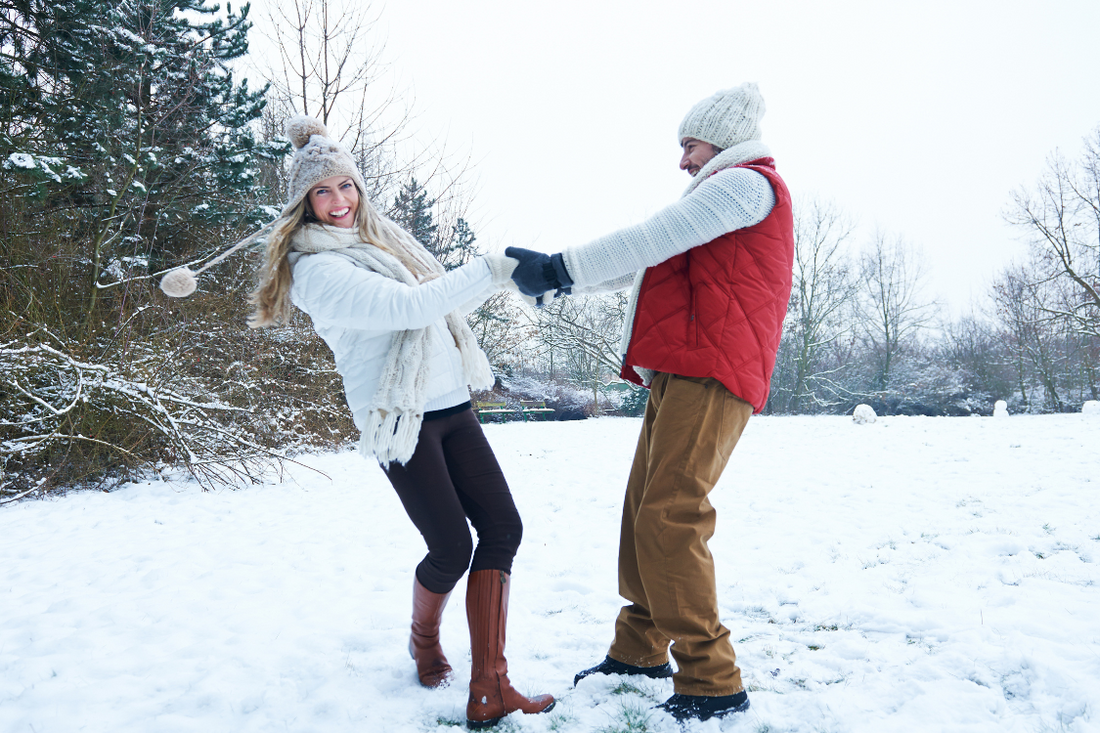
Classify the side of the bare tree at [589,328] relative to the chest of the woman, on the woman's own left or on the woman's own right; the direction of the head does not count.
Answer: on the woman's own left

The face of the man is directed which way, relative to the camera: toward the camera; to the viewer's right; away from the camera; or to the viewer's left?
to the viewer's left

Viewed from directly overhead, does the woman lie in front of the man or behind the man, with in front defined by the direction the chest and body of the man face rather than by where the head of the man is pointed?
in front

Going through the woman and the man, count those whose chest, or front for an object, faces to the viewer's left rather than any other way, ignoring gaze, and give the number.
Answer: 1

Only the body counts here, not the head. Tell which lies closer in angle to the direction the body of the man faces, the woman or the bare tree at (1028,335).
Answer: the woman

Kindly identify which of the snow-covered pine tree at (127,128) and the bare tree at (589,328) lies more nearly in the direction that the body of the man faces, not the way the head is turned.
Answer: the snow-covered pine tree

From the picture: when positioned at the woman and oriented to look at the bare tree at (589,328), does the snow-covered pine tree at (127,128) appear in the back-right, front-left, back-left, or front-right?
front-left

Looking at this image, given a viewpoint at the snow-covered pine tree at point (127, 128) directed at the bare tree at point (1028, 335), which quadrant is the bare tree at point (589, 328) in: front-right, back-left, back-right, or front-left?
front-left

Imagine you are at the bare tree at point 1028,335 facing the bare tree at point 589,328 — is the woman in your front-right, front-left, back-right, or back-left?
front-left

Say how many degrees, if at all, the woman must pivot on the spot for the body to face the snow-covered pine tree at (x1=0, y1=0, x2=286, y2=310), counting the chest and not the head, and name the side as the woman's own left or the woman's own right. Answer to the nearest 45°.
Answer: approximately 180°

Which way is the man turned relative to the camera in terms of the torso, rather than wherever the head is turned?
to the viewer's left

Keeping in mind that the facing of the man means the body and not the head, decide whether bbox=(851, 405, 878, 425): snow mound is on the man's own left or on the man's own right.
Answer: on the man's own right

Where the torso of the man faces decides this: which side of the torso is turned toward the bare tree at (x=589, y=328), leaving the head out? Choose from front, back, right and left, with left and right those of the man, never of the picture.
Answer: right

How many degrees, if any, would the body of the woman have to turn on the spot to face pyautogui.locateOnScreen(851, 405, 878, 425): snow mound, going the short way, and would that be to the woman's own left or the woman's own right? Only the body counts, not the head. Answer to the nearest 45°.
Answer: approximately 90° to the woman's own left
